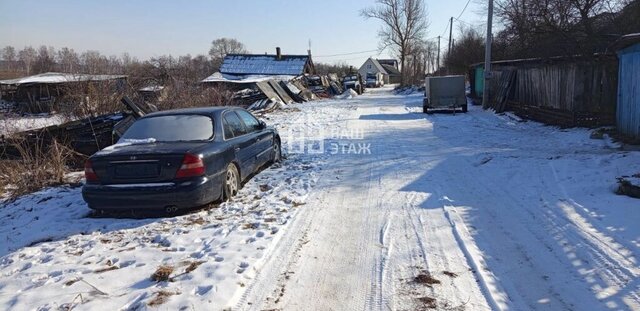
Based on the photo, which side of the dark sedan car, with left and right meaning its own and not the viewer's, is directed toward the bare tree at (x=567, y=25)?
front

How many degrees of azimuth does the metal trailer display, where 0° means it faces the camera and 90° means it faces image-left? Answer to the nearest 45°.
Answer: approximately 180°

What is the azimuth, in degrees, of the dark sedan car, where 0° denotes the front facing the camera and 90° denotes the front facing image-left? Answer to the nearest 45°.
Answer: approximately 225°

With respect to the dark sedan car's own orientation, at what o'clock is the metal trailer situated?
The metal trailer is roughly at 12 o'clock from the dark sedan car.

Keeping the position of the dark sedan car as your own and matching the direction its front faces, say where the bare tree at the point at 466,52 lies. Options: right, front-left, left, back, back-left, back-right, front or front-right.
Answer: front

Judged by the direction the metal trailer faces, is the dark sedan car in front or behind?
behind

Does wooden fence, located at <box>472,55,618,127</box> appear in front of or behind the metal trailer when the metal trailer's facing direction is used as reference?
behind

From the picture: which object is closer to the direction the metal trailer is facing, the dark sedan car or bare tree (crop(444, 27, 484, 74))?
the bare tree

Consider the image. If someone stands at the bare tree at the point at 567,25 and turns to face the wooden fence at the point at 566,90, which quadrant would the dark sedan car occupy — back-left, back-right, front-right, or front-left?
front-right

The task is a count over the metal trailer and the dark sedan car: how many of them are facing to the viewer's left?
0

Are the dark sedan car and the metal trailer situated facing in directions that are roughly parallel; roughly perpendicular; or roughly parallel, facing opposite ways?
roughly parallel

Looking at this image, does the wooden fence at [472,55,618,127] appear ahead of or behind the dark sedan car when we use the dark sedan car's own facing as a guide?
ahead
